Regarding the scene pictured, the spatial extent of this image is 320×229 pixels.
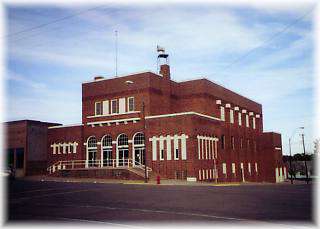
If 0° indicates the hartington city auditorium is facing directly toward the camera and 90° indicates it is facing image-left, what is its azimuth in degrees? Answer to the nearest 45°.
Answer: approximately 45°
